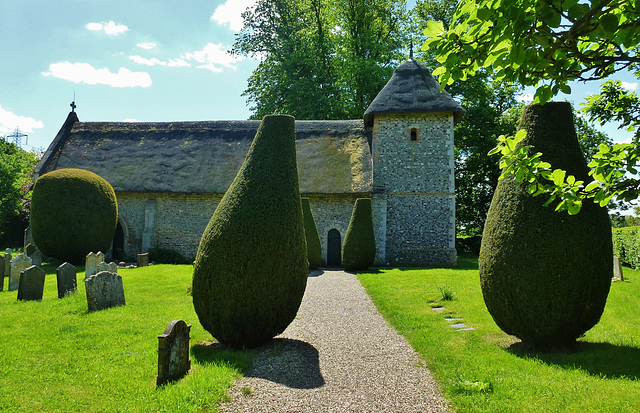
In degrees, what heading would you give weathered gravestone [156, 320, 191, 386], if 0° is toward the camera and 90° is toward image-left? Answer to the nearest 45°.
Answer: approximately 315°

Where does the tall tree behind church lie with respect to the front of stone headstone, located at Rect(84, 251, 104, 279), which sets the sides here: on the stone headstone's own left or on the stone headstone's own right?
on the stone headstone's own left

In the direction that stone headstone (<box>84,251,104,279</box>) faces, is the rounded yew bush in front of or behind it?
behind

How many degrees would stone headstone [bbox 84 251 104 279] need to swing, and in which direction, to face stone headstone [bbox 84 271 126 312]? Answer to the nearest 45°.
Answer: approximately 45° to its right

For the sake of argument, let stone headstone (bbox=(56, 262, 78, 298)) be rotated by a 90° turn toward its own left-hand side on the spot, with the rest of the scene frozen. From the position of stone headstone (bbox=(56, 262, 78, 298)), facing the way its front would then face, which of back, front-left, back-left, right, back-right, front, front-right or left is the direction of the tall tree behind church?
front

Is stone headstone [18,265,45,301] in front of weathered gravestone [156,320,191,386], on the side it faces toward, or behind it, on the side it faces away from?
behind

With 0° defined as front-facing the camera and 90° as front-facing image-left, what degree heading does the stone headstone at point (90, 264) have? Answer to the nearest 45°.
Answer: approximately 315°

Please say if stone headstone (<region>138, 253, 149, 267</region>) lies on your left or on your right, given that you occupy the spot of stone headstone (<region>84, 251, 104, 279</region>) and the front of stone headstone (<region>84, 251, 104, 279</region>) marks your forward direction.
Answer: on your left

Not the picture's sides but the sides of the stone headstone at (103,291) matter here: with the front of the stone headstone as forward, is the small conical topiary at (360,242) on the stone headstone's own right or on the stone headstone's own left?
on the stone headstone's own left

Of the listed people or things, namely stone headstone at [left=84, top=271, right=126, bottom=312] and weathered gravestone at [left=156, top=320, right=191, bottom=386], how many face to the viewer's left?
0

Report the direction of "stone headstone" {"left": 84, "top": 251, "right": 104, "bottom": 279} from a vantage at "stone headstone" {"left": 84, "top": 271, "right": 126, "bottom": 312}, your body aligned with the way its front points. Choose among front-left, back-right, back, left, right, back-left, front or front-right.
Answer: back-left
